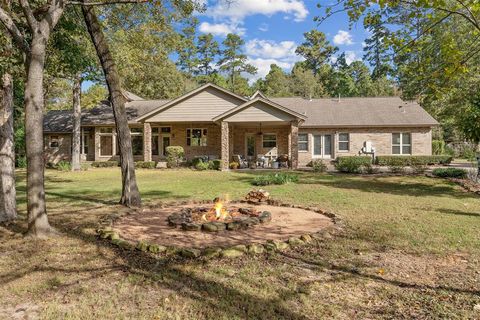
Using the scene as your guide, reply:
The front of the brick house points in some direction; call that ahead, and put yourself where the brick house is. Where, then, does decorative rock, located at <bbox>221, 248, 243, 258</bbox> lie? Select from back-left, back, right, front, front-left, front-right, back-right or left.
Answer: front

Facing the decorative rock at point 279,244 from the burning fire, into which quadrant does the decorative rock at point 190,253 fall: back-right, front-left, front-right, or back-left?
front-right

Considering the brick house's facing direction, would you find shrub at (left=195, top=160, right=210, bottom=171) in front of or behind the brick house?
in front

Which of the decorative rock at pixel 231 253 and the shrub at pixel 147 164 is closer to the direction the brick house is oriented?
the decorative rock

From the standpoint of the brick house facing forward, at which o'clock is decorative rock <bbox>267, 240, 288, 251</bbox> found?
The decorative rock is roughly at 12 o'clock from the brick house.

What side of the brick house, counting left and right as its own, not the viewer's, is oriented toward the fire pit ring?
front

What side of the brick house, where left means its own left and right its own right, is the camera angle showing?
front

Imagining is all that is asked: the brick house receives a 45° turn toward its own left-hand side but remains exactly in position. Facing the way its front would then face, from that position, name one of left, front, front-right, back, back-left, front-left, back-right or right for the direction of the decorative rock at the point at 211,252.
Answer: front-right

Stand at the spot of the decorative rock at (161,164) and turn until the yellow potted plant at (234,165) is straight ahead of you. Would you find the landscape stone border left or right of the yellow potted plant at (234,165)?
right

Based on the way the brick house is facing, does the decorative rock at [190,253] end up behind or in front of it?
in front

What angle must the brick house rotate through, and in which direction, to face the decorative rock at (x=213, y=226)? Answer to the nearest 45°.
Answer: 0° — it already faces it

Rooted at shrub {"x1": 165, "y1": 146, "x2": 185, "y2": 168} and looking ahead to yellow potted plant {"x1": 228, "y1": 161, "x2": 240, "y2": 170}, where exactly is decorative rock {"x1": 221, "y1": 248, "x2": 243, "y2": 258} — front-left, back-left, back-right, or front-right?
front-right

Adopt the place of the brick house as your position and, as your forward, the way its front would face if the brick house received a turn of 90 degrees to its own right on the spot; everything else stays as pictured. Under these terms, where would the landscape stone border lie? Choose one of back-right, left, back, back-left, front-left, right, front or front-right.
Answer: left
